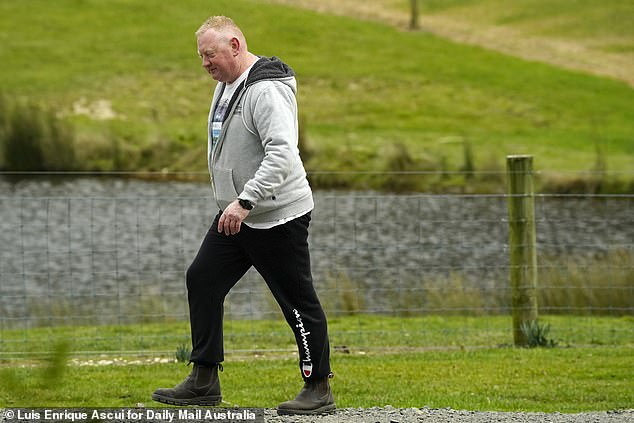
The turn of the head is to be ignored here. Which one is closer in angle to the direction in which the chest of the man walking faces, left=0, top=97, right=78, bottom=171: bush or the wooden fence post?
the bush

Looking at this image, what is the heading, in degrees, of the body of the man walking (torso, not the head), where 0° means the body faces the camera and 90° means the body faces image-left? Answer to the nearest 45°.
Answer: approximately 90°

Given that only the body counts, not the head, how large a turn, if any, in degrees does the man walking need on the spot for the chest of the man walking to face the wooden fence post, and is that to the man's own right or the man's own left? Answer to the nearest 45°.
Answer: approximately 135° to the man's own right

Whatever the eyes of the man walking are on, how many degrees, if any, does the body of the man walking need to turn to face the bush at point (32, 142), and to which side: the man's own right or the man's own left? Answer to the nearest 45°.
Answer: approximately 90° to the man's own right

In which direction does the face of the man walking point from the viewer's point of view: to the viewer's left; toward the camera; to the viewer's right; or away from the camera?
to the viewer's left
